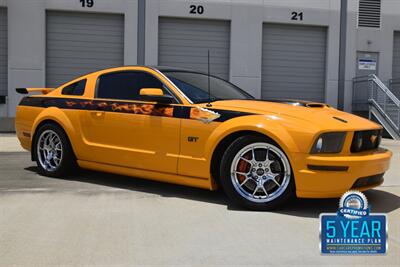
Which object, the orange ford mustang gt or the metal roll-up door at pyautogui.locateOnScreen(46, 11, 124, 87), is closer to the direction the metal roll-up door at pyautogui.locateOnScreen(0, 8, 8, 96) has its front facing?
the orange ford mustang gt

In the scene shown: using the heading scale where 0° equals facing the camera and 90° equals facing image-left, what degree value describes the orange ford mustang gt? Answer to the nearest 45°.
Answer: approximately 315°

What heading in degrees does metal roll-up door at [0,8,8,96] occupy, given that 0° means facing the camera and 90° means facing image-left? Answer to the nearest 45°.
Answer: approximately 0°

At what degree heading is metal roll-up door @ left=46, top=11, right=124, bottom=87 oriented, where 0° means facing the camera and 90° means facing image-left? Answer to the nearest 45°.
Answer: approximately 0°

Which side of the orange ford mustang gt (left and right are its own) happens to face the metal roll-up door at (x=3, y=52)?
back

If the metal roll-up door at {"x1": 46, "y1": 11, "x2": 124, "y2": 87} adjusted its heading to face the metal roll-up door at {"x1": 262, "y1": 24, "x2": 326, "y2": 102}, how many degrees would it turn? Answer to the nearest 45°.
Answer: approximately 90° to its left

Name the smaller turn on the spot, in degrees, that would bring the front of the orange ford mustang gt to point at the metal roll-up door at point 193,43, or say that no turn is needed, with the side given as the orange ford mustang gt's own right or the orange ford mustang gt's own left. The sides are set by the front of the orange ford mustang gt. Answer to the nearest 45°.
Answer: approximately 135° to the orange ford mustang gt's own left

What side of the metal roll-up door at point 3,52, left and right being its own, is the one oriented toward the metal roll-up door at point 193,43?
left

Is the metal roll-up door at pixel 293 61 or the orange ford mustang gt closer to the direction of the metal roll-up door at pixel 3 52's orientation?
the orange ford mustang gt
